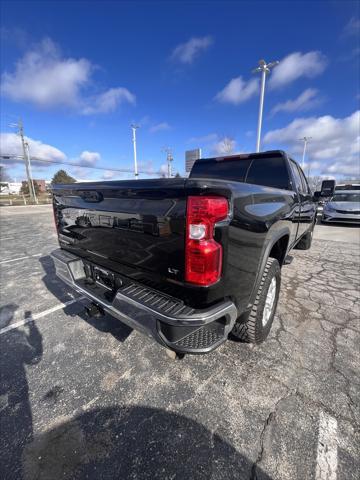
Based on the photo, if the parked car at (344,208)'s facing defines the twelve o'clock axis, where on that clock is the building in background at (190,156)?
The building in background is roughly at 4 o'clock from the parked car.

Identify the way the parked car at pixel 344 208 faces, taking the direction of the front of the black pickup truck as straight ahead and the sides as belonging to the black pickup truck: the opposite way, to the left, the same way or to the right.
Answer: the opposite way

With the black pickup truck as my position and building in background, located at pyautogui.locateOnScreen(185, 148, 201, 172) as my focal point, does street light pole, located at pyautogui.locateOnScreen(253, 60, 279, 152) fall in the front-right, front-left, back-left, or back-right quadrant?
front-right

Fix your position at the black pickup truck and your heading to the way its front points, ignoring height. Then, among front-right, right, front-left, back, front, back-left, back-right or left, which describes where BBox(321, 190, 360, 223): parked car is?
front

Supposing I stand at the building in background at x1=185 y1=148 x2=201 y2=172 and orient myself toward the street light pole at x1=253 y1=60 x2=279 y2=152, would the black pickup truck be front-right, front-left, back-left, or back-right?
front-right

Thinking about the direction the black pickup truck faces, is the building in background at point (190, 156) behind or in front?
in front

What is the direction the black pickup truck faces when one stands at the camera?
facing away from the viewer and to the right of the viewer

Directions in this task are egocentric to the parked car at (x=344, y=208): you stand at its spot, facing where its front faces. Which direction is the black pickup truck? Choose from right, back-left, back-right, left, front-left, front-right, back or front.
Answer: front

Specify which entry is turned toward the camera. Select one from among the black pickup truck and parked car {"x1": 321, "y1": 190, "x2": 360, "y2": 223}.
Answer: the parked car

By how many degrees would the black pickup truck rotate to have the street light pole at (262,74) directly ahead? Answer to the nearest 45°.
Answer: approximately 45° to its left

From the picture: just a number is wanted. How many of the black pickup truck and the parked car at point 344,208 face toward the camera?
1

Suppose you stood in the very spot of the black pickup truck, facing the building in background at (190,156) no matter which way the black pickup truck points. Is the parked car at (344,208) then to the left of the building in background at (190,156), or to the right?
right

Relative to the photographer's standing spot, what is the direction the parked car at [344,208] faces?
facing the viewer
